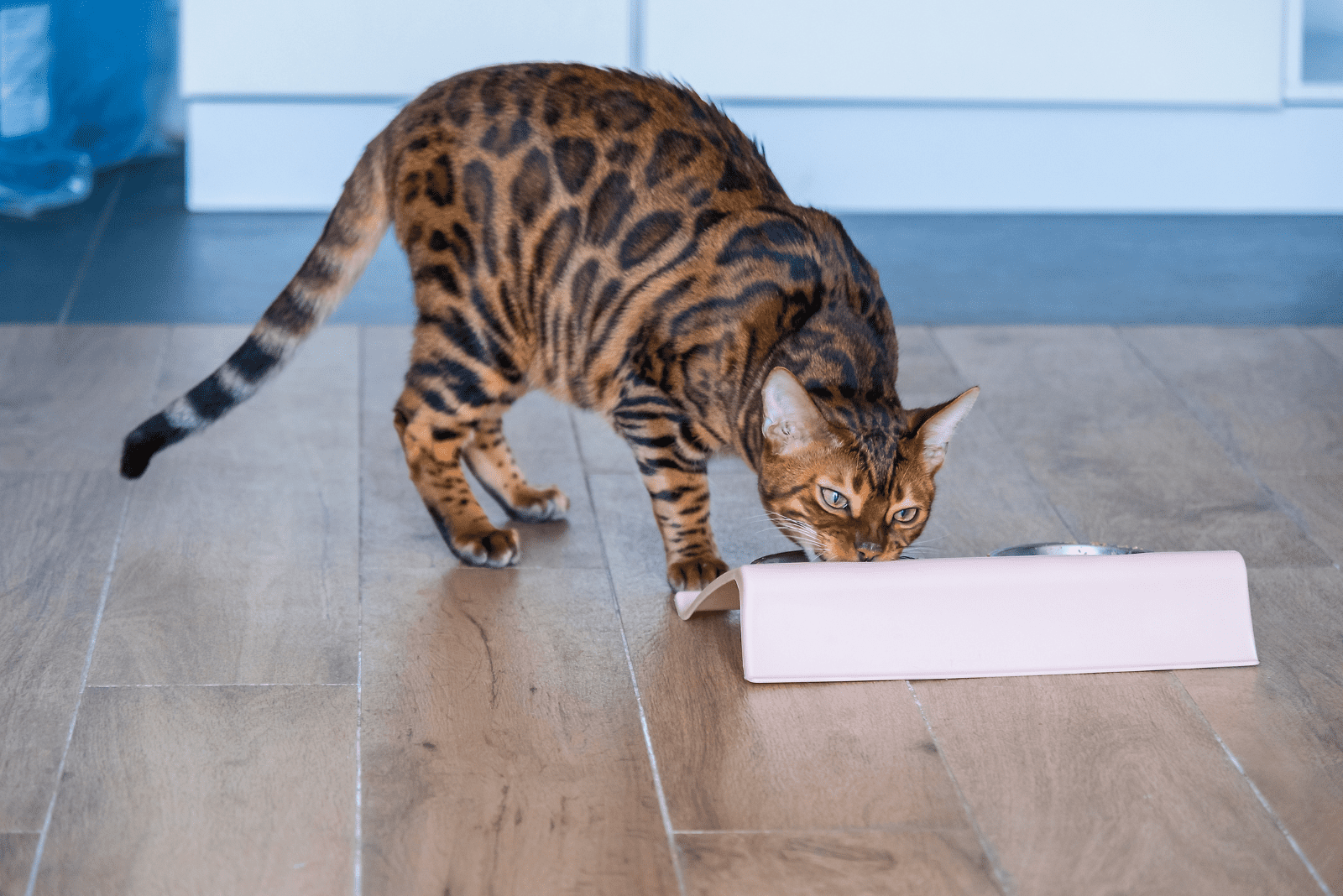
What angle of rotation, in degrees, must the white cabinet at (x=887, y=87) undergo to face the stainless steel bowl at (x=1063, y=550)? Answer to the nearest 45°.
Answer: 0° — it already faces it

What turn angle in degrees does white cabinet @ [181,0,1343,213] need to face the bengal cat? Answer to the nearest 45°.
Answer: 0° — it already faces it

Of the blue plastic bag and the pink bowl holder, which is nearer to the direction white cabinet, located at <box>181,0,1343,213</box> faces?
the pink bowl holder

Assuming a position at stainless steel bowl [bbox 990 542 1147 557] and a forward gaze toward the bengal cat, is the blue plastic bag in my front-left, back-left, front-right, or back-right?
front-right

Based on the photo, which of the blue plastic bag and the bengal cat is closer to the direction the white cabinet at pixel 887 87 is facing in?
the bengal cat

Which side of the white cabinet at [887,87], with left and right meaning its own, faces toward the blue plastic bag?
right

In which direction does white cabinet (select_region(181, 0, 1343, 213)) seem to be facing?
toward the camera

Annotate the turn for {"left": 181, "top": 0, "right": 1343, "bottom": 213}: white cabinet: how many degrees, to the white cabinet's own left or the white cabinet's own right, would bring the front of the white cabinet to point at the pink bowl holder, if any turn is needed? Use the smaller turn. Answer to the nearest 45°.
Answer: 0° — it already faces it
